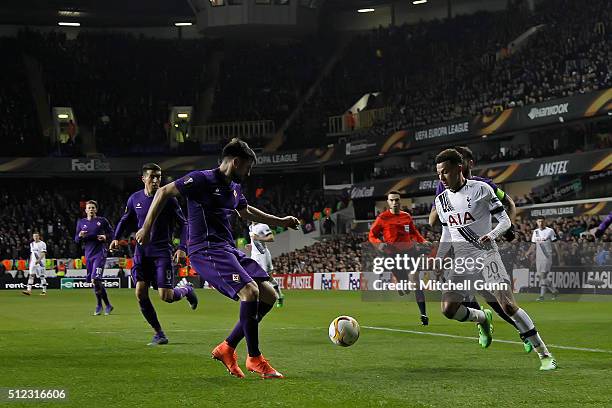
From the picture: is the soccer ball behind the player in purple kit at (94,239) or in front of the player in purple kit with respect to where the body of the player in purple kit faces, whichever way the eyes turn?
in front

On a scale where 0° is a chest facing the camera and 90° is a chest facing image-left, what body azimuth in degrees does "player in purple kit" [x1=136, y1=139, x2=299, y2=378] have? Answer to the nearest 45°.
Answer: approximately 315°

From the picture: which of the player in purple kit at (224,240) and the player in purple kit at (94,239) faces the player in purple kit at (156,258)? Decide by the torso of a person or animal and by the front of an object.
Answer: the player in purple kit at (94,239)

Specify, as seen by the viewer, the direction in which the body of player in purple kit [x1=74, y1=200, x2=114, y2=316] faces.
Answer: toward the camera

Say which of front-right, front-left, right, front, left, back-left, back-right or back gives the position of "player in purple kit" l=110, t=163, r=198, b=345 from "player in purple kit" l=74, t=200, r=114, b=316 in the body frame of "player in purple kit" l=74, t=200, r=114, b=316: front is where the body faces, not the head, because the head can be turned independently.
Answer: front

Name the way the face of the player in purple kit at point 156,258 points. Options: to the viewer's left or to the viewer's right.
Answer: to the viewer's right

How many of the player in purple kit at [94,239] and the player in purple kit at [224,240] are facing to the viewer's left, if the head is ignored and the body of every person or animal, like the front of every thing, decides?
0

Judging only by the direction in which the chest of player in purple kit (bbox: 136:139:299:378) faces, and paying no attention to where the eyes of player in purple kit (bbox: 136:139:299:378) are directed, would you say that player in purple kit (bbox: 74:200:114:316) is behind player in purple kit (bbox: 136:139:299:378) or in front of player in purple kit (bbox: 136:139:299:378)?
behind

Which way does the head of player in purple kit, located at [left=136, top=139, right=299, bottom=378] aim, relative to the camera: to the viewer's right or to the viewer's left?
to the viewer's right

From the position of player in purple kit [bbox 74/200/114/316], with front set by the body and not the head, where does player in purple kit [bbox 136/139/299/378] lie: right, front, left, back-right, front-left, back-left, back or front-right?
front

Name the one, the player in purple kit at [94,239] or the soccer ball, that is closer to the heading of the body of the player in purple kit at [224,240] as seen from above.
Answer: the soccer ball

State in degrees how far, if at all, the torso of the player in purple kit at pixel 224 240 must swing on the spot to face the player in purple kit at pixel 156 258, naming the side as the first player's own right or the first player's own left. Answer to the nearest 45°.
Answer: approximately 135° to the first player's own left
